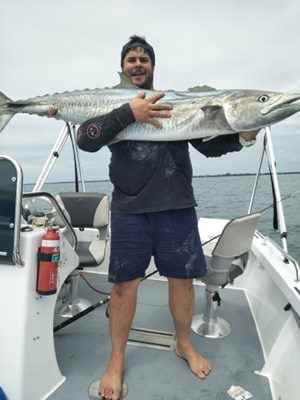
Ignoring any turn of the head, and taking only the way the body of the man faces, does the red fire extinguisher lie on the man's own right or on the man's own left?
on the man's own right

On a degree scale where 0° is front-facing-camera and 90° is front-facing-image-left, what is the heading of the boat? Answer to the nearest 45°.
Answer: approximately 0°

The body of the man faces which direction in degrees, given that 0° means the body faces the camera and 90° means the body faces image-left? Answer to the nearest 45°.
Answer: approximately 0°
